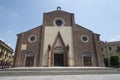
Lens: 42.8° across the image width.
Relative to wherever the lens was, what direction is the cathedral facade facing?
facing the viewer

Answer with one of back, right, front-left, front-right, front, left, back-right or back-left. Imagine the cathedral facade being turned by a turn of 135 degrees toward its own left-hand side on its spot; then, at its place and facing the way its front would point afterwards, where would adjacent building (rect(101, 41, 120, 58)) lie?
front
